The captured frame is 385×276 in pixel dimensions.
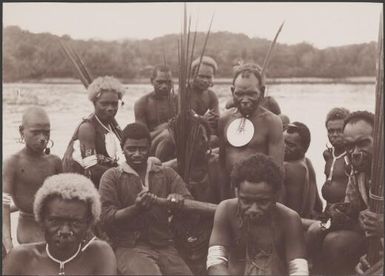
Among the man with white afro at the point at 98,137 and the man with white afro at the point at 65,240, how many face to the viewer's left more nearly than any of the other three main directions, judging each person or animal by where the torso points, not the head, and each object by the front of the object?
0

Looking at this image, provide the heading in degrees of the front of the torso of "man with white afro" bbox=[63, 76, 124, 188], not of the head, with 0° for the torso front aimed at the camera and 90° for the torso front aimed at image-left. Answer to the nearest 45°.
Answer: approximately 315°

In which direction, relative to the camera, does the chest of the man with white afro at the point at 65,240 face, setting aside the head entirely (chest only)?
toward the camera
